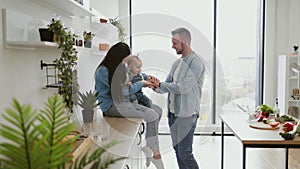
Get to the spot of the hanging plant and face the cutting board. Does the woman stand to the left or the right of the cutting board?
left

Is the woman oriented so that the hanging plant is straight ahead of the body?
no

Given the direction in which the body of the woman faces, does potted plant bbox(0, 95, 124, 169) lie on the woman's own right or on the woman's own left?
on the woman's own right

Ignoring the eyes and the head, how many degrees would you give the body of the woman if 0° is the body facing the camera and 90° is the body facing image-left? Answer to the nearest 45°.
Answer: approximately 270°

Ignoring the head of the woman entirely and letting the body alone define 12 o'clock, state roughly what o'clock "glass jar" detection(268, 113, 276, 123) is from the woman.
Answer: The glass jar is roughly at 12 o'clock from the woman.

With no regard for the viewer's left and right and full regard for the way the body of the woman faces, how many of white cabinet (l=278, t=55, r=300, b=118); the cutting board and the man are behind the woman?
0

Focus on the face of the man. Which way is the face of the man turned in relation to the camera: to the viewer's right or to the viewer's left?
to the viewer's left

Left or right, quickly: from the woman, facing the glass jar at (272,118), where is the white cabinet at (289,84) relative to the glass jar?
left

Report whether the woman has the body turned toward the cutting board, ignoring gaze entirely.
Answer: yes

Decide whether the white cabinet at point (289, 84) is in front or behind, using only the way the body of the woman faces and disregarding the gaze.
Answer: in front

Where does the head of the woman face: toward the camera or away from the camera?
away from the camera

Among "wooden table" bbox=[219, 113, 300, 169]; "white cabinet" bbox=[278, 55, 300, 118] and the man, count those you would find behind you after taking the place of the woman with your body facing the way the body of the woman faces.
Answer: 0

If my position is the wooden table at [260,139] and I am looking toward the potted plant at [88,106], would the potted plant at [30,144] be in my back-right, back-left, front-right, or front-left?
front-left
